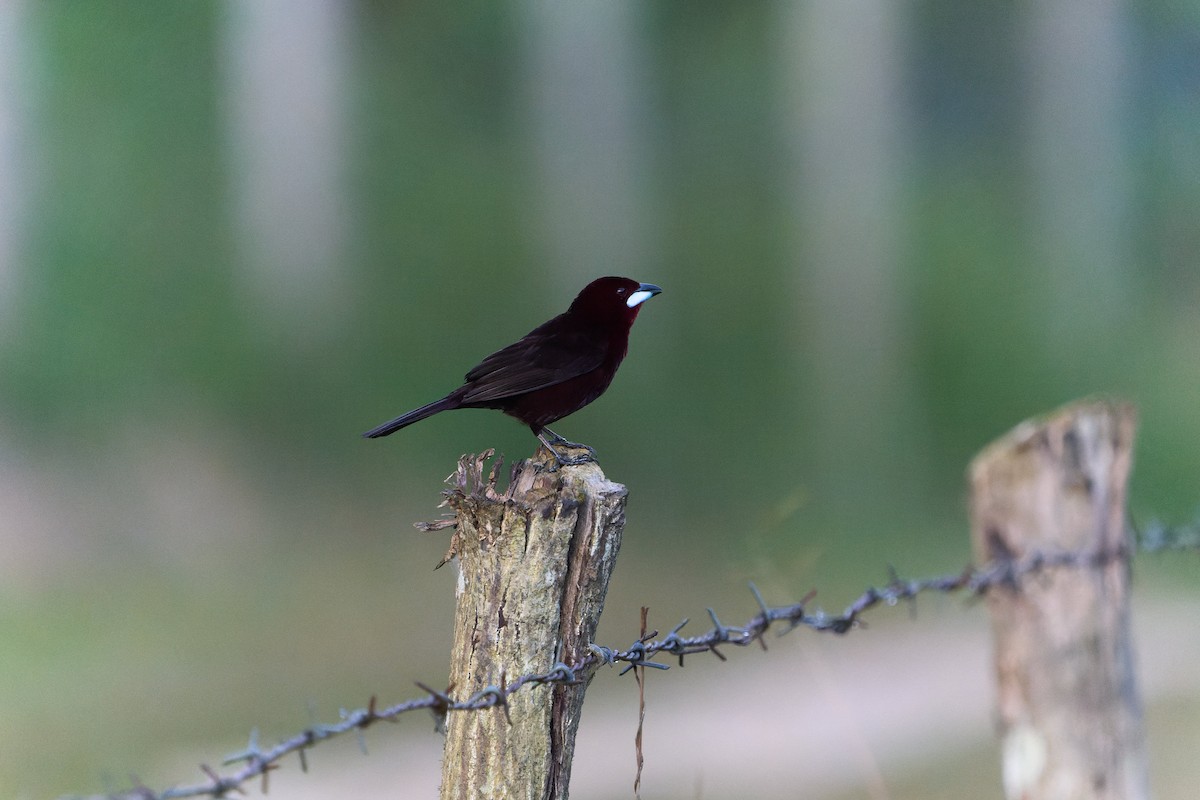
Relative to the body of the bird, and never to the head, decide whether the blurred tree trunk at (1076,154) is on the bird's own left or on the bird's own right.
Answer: on the bird's own left

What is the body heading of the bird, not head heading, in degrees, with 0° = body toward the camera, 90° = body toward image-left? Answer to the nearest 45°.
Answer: approximately 270°

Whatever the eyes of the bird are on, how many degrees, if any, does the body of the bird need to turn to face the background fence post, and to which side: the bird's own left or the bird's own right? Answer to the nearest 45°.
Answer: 0° — it already faces it

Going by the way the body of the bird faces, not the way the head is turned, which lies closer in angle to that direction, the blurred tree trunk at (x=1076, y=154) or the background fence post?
the background fence post
